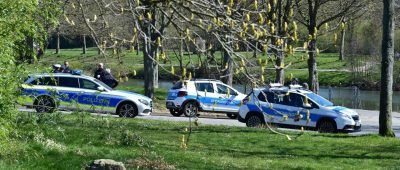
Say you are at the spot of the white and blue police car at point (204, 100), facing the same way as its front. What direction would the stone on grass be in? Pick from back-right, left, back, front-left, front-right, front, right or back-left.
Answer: back-right

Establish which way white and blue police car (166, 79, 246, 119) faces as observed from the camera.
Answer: facing away from the viewer and to the right of the viewer
